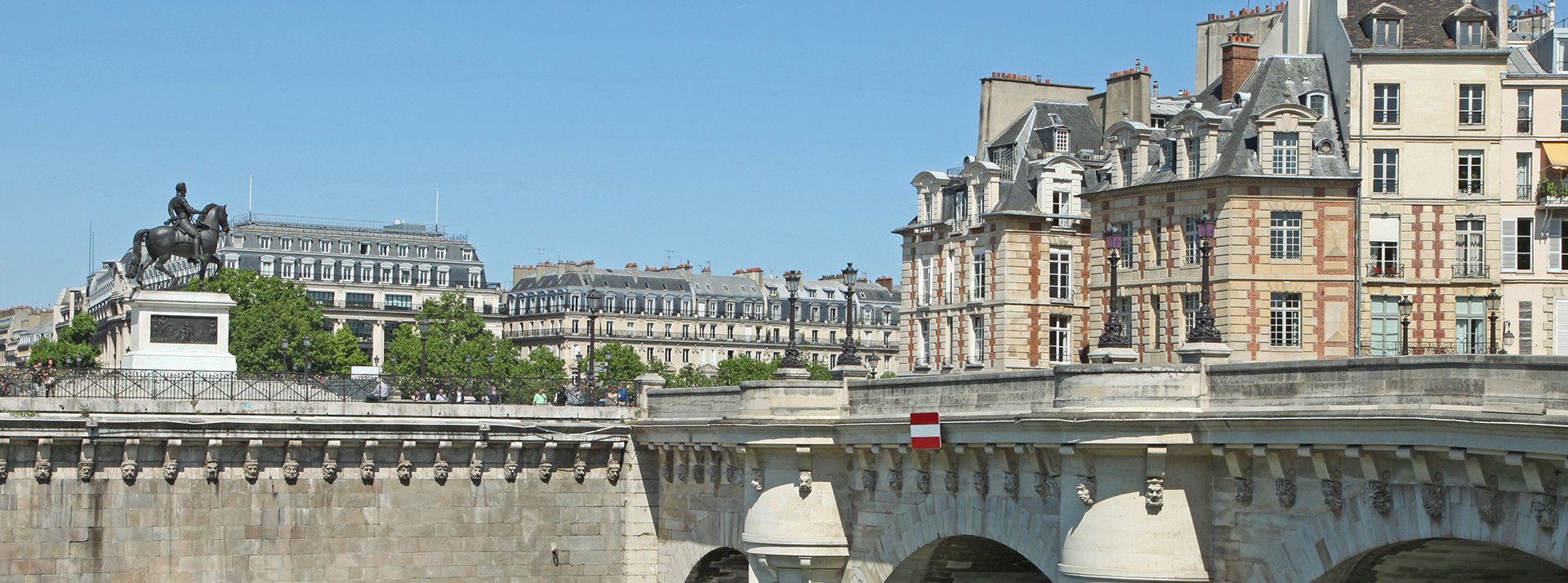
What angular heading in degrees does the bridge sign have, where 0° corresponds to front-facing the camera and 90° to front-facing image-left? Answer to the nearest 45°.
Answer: approximately 0°
